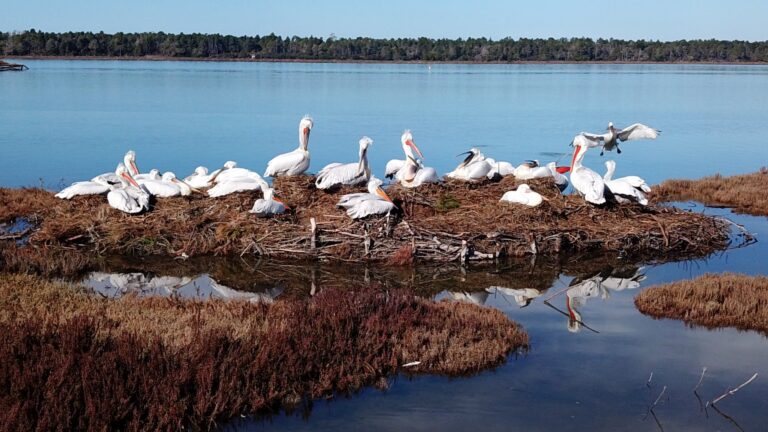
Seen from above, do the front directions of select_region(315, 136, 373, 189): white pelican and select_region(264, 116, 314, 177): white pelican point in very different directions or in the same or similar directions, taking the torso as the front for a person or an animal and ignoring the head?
same or similar directions

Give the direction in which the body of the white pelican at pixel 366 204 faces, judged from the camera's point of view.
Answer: to the viewer's right

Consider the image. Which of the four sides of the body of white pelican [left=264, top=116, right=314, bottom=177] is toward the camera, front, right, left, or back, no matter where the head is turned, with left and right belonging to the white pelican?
right

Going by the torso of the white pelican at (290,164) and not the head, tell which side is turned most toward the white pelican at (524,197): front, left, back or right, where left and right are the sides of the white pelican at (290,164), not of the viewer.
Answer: front

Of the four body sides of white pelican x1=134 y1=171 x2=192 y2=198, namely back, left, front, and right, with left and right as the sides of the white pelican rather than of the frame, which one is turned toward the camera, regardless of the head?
right

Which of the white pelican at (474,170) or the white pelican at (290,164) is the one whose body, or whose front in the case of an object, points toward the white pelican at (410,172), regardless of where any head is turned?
the white pelican at (290,164)

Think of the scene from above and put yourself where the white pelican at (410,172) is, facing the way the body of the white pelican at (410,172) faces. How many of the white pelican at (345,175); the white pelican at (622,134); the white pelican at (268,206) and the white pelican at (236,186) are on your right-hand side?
3

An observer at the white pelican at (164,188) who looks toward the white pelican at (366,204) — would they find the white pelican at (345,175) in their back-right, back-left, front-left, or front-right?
front-left

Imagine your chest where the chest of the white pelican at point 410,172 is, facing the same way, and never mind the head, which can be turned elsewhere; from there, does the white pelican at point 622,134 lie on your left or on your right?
on your left

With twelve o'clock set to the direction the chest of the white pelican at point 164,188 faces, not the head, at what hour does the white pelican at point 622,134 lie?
the white pelican at point 622,134 is roughly at 12 o'clock from the white pelican at point 164,188.

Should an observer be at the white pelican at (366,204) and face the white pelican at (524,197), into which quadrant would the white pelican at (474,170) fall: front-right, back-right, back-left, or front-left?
front-left
